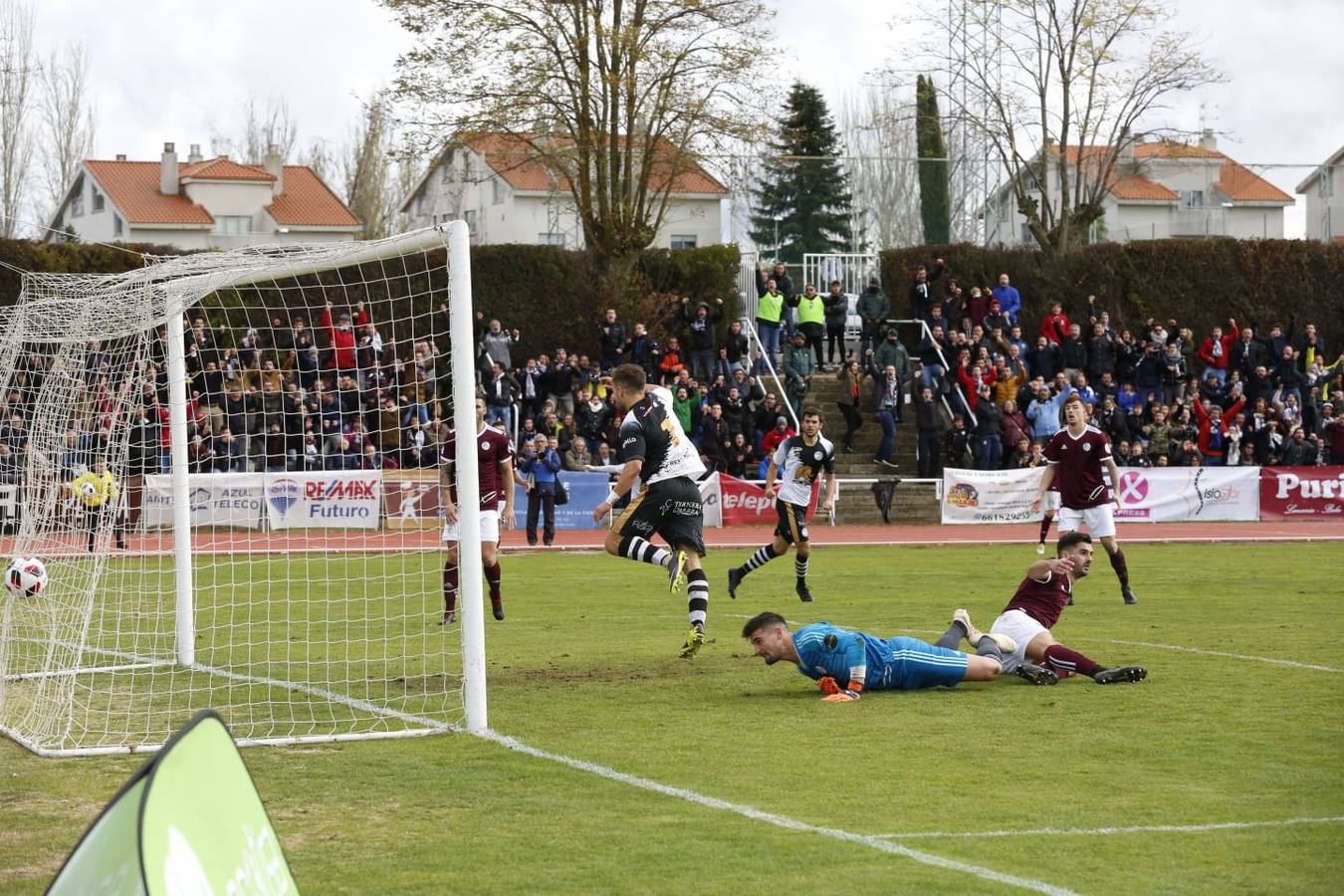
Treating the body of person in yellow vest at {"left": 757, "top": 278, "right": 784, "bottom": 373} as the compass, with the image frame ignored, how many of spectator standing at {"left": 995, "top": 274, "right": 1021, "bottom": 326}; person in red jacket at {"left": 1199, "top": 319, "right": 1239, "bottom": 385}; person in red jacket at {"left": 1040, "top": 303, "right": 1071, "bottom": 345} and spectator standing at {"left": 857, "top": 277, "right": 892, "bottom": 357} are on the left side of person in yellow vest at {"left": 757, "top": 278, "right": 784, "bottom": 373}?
4

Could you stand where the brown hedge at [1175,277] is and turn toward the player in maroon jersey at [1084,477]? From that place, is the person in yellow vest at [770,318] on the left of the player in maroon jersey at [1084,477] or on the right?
right

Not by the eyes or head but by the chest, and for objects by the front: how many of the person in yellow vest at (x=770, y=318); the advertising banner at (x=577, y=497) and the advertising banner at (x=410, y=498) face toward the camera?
3

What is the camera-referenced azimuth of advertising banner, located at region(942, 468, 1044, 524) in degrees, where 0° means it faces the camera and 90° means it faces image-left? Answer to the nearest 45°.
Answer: approximately 0°

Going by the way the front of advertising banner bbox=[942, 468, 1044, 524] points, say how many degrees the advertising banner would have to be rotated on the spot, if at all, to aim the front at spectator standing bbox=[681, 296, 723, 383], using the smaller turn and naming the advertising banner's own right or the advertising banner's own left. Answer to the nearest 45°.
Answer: approximately 90° to the advertising banner's own right

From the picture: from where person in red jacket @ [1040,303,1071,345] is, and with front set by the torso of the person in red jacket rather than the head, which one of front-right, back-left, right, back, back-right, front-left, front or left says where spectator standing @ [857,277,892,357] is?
right

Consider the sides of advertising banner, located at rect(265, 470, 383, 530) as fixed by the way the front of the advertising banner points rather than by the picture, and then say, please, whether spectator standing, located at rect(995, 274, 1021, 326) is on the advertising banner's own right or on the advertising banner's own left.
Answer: on the advertising banner's own left

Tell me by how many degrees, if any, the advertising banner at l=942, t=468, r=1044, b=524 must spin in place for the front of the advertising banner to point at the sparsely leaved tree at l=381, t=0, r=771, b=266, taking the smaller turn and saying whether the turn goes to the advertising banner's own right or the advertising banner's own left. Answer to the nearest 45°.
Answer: approximately 135° to the advertising banner's own right

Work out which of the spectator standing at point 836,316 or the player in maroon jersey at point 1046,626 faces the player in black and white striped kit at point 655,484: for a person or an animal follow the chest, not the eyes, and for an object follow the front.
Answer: the spectator standing

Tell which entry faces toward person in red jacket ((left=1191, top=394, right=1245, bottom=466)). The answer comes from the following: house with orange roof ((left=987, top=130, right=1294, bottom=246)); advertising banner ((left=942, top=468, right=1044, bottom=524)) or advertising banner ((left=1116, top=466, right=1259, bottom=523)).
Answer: the house with orange roof

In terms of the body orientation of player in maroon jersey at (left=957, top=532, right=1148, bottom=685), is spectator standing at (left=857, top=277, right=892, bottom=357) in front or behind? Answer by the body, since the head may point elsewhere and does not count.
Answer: behind

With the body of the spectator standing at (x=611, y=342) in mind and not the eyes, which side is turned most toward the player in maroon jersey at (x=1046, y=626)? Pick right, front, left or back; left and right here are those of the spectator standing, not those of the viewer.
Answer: front
